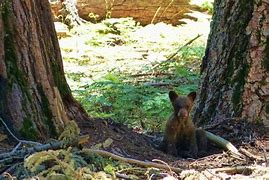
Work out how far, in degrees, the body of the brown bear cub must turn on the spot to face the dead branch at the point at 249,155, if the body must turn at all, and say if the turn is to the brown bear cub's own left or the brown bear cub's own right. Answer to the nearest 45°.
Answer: approximately 45° to the brown bear cub's own left

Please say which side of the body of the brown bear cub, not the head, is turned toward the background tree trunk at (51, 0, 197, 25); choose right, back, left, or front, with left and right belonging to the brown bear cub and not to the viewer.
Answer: back

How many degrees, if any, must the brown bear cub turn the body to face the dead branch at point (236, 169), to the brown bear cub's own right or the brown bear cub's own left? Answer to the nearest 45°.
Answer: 0° — it already faces it

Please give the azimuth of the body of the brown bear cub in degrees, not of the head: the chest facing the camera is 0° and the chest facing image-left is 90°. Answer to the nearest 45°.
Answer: approximately 0°

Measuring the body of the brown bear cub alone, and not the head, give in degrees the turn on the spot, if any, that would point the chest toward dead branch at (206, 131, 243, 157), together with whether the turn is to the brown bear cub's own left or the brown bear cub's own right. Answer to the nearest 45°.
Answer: approximately 45° to the brown bear cub's own left

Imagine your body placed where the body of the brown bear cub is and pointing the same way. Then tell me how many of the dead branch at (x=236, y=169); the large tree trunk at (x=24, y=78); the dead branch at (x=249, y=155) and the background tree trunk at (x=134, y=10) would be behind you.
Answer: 1

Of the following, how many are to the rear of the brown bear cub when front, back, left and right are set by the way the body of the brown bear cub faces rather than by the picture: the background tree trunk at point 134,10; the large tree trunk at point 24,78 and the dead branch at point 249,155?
1

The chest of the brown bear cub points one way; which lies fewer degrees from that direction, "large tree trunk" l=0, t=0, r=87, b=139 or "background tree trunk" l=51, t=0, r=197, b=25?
the large tree trunk

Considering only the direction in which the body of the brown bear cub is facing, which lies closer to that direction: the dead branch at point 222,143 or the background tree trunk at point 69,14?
the dead branch
